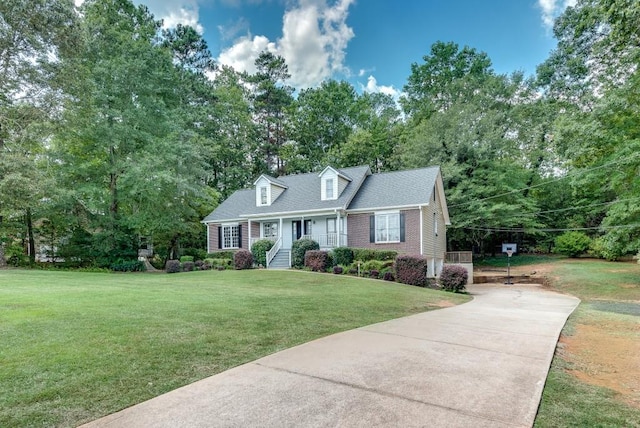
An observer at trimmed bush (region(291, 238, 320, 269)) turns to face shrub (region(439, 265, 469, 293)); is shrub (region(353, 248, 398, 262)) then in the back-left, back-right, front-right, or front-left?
front-left

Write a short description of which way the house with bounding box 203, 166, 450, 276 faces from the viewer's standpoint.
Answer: facing the viewer and to the left of the viewer

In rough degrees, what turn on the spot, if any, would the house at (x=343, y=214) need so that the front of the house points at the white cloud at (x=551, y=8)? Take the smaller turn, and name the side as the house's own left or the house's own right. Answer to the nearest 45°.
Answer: approximately 135° to the house's own left

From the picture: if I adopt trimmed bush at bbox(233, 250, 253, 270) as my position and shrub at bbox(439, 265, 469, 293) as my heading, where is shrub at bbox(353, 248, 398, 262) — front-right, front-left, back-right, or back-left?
front-left

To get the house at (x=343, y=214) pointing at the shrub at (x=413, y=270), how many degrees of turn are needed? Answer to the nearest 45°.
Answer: approximately 45° to its left

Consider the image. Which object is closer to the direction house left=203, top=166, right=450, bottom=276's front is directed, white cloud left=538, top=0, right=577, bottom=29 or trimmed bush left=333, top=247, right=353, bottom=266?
the trimmed bush

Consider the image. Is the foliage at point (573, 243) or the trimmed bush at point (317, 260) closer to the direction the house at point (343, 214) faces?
the trimmed bush

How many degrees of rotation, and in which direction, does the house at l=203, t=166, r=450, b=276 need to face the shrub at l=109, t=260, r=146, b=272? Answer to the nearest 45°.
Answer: approximately 45° to its right

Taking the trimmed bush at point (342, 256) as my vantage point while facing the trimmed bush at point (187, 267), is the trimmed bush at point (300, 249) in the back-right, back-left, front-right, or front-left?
front-right
